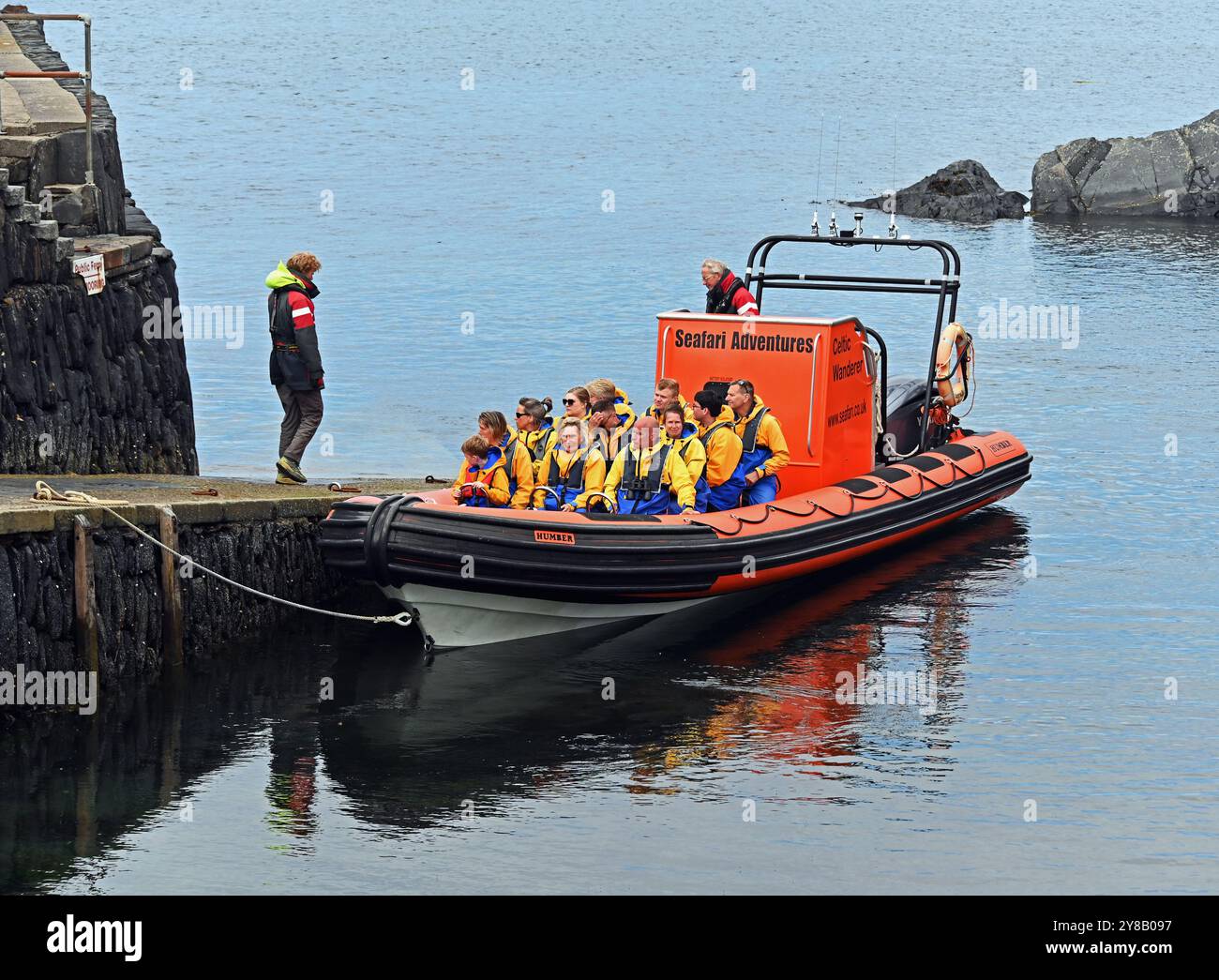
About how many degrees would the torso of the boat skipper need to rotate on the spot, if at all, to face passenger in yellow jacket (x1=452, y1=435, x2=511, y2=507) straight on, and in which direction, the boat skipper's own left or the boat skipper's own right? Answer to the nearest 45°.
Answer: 0° — they already face them

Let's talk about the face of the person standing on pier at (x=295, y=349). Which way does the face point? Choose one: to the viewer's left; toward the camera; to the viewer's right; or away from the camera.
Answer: to the viewer's right

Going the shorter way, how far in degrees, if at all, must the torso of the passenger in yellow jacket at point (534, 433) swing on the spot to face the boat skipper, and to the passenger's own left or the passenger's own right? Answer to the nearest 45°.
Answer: approximately 180°

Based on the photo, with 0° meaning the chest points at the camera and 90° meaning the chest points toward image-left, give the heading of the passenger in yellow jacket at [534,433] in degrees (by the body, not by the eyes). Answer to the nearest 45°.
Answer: approximately 45°

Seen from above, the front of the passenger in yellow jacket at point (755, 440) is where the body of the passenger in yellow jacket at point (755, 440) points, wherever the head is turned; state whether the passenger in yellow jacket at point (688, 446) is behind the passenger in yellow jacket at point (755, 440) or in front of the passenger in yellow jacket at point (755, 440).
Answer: in front

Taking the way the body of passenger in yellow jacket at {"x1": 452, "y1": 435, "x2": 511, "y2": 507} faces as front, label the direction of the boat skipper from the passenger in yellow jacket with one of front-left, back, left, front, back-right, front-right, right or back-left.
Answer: back

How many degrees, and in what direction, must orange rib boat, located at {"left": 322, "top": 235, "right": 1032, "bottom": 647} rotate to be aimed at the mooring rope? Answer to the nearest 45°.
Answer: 0° — it already faces it

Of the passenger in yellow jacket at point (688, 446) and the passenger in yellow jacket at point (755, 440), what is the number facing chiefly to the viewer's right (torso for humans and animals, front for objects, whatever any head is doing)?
0

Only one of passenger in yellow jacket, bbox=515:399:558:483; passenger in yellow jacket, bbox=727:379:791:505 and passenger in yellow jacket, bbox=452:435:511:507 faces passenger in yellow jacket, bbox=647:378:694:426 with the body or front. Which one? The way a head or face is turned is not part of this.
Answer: passenger in yellow jacket, bbox=727:379:791:505

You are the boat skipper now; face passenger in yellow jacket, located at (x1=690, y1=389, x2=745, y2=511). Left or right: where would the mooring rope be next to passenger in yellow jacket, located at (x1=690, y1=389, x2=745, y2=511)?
right

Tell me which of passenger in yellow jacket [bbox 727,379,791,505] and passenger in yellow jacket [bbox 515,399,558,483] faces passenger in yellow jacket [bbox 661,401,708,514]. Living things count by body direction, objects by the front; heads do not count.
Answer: passenger in yellow jacket [bbox 727,379,791,505]

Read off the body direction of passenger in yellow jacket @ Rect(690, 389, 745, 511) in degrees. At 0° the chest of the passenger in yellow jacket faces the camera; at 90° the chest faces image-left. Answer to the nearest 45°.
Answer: approximately 90°

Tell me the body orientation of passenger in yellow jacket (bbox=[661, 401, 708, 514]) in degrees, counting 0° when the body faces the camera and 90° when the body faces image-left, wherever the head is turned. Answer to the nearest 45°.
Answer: approximately 45°
